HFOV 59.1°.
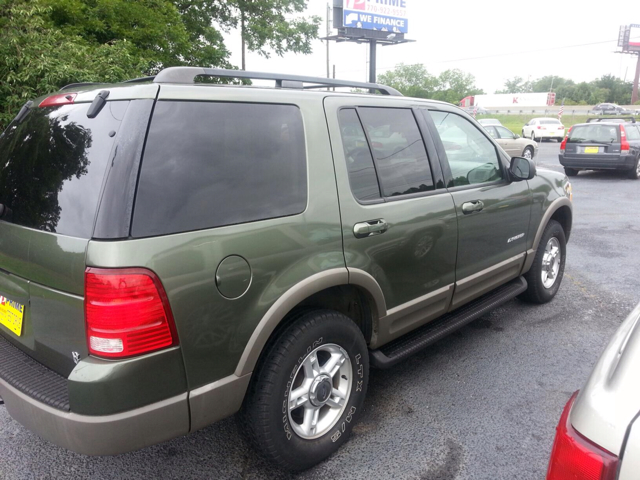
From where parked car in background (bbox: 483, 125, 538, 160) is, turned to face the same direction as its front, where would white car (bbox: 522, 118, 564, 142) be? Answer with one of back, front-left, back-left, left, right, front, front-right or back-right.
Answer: left

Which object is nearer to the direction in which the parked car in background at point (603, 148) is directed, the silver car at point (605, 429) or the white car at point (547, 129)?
the white car

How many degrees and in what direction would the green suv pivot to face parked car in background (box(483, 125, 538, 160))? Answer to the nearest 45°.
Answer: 0° — it already faces it

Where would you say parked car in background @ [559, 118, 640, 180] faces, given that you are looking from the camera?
facing away from the viewer and to the right of the viewer

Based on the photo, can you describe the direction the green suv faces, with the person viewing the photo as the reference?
facing away from the viewer and to the right of the viewer

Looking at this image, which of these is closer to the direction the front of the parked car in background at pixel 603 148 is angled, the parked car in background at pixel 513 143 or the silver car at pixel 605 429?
the parked car in background

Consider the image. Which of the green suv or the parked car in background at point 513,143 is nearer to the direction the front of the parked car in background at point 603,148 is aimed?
the parked car in background

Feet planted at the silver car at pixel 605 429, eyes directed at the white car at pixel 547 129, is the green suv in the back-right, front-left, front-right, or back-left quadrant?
front-left

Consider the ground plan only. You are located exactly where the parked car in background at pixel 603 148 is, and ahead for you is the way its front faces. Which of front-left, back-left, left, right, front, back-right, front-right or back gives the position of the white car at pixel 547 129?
front-left

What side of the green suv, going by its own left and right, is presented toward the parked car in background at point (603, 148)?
front

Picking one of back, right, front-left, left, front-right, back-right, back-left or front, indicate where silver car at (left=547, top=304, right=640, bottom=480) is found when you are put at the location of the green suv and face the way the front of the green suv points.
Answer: right

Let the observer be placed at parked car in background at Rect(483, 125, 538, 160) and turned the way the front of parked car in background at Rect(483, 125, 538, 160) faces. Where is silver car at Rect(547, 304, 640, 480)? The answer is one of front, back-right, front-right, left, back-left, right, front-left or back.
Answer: right
